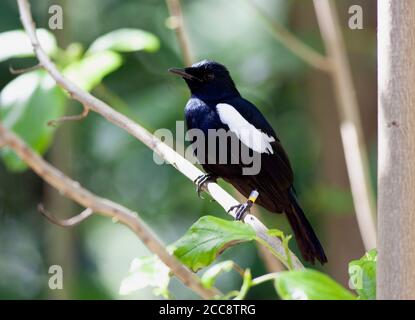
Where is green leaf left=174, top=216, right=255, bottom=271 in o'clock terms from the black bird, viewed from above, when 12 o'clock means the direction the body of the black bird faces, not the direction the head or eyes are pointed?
The green leaf is roughly at 9 o'clock from the black bird.

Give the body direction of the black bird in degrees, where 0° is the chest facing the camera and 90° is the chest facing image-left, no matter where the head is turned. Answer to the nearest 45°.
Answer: approximately 90°

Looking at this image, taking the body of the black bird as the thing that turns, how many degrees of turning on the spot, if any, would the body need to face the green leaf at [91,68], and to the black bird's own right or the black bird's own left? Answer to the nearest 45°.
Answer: approximately 45° to the black bird's own left

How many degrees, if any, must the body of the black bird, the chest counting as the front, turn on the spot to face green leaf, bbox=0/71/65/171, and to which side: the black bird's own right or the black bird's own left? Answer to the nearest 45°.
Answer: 0° — it already faces it

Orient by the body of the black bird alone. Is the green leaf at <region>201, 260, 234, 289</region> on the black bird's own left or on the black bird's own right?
on the black bird's own left
